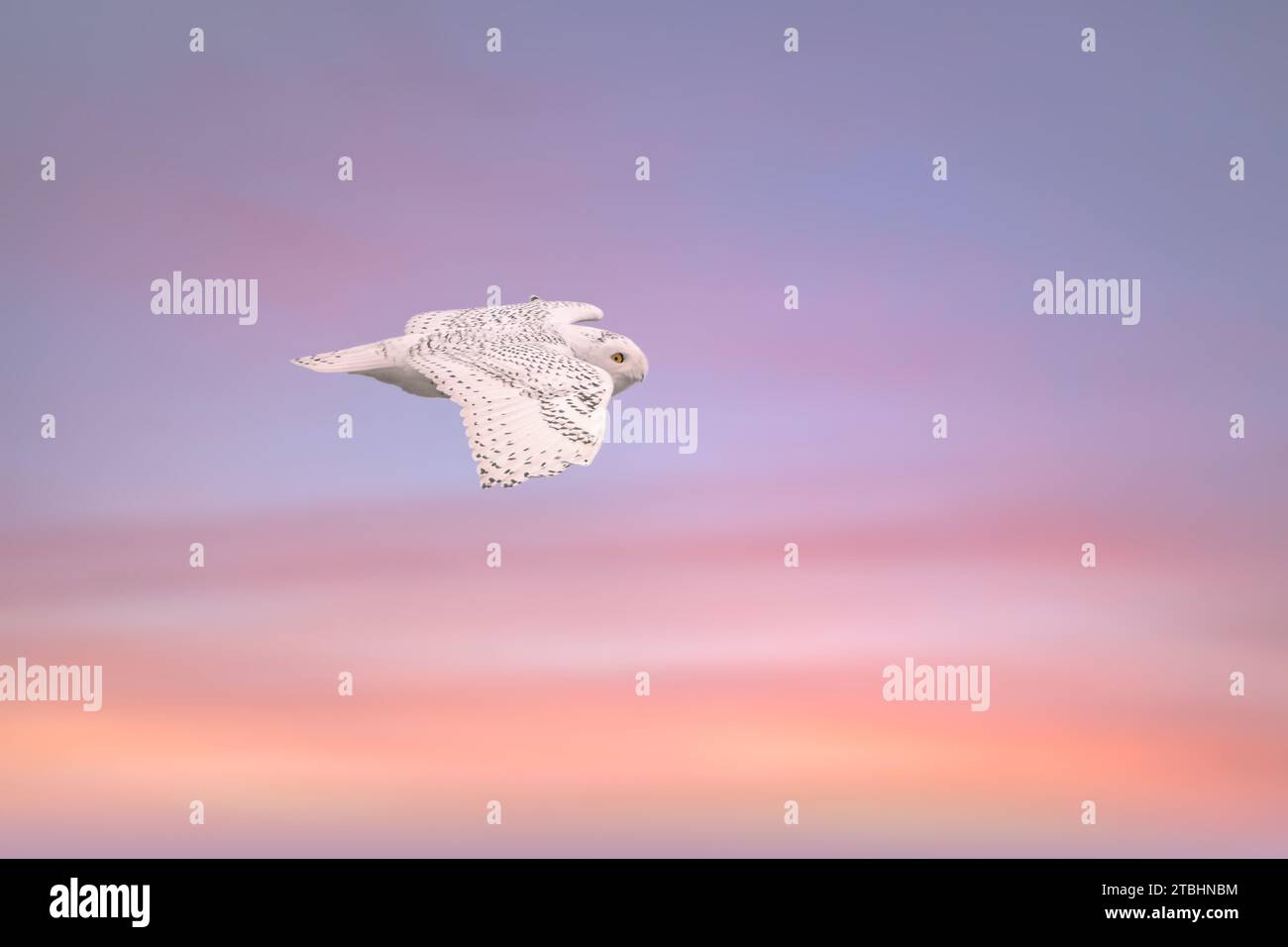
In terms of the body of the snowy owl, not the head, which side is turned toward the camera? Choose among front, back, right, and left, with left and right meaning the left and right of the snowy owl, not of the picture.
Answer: right
